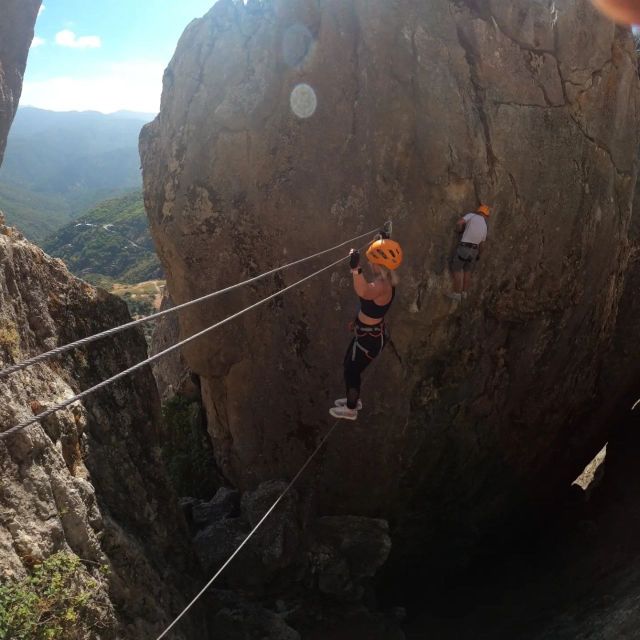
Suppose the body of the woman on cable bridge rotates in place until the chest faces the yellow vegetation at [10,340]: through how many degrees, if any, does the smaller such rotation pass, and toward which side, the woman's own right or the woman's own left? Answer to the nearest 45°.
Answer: approximately 90° to the woman's own left

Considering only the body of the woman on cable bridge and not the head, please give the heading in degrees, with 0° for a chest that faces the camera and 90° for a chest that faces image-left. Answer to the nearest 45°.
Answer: approximately 135°

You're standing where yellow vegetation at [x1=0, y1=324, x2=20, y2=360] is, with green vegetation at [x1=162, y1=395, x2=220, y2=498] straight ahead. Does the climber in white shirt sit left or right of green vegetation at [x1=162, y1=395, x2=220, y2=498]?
right

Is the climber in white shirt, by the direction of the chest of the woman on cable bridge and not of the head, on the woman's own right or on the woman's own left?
on the woman's own right
